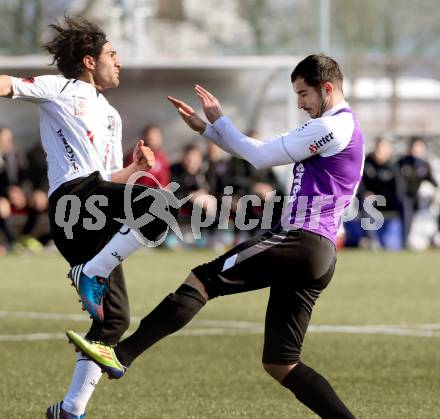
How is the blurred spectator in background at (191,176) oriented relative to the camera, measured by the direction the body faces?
toward the camera

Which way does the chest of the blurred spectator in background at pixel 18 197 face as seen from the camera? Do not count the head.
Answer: toward the camera

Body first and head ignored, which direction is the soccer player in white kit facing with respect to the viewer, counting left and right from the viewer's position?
facing the viewer and to the right of the viewer

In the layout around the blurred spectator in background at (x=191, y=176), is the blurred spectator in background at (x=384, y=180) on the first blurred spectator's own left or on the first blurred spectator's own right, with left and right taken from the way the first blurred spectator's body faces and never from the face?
on the first blurred spectator's own left

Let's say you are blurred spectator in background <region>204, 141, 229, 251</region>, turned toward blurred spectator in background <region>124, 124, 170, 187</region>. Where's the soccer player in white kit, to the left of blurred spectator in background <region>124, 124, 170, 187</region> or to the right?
left

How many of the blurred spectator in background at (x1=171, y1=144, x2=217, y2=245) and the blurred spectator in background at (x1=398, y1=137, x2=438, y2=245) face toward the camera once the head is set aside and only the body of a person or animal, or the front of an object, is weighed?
2

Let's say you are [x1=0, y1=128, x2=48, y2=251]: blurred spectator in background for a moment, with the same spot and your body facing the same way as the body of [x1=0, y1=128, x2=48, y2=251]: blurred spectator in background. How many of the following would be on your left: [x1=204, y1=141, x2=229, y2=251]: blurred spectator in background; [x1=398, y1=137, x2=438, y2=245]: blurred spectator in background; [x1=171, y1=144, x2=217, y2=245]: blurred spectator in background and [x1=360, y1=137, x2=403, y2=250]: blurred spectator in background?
4

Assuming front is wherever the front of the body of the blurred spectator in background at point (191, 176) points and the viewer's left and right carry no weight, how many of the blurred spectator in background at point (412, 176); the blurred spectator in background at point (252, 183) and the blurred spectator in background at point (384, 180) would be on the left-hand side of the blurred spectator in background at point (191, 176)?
3

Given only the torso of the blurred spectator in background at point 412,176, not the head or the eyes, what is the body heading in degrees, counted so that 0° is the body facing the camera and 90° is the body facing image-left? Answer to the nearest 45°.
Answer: approximately 0°

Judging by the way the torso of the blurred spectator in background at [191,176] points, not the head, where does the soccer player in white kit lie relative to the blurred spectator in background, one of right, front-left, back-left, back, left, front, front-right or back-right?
front

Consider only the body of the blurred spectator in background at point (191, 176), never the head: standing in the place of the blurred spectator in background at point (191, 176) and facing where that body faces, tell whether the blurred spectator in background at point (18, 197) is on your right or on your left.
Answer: on your right

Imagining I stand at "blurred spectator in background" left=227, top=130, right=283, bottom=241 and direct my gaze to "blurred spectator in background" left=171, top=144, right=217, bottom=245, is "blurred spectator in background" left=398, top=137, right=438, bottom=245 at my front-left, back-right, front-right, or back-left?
back-right

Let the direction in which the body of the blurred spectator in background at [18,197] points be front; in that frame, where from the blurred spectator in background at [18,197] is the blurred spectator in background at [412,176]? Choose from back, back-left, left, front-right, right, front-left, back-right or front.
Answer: left

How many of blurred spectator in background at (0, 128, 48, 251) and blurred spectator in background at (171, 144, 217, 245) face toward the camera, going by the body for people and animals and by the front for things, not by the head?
2
